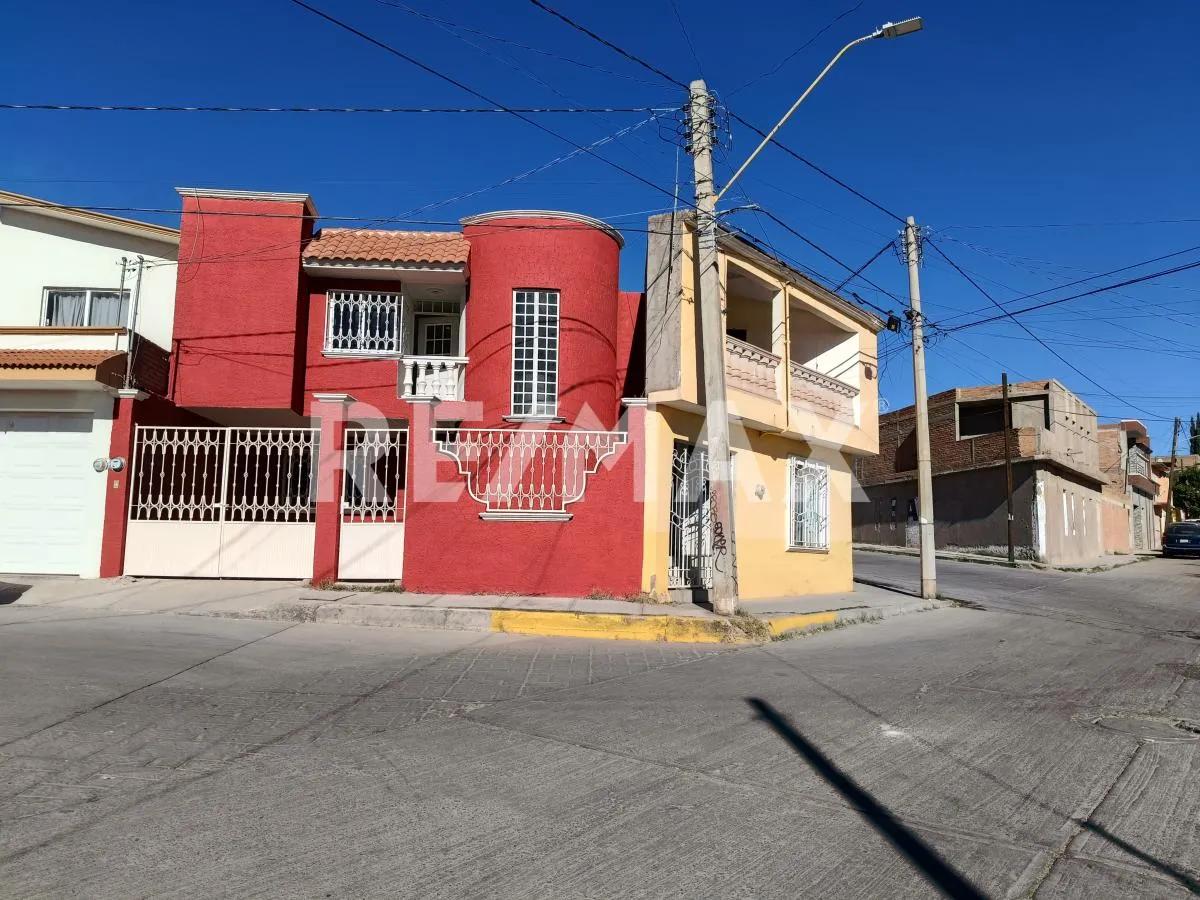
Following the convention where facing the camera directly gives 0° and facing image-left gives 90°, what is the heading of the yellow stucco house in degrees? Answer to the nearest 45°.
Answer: approximately 315°

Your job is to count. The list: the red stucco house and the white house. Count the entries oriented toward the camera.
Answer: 2

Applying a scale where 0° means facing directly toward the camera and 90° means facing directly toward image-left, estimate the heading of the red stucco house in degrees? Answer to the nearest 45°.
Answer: approximately 0°

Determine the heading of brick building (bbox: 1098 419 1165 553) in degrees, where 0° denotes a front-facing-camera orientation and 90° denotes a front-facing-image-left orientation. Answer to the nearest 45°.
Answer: approximately 315°

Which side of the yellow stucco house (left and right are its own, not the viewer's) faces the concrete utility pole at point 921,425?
left

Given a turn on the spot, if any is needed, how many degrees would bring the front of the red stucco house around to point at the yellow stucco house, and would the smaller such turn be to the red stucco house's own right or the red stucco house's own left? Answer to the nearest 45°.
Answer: approximately 90° to the red stucco house's own left

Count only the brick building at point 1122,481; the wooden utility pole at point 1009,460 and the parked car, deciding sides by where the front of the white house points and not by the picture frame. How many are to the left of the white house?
3

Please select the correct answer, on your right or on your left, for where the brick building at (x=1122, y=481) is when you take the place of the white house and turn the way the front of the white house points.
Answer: on your left
